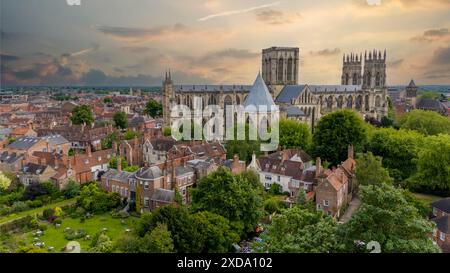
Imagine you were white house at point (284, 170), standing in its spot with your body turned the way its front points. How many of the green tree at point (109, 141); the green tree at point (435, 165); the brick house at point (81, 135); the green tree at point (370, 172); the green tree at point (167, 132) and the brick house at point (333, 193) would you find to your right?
3

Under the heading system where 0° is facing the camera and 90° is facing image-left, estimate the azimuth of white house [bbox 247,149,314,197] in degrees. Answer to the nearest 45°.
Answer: approximately 45°

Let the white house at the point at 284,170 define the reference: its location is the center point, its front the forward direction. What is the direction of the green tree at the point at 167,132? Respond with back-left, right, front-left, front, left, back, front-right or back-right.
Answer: right

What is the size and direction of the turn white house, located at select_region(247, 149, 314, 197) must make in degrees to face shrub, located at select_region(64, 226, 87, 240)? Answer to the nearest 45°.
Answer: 0° — it already faces it

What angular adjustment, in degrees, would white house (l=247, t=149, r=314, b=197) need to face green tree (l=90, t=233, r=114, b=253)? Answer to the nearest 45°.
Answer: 0° — it already faces it

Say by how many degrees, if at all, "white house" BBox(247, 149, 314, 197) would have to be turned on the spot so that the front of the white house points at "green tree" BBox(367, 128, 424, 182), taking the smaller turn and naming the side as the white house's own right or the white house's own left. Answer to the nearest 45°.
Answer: approximately 135° to the white house's own left

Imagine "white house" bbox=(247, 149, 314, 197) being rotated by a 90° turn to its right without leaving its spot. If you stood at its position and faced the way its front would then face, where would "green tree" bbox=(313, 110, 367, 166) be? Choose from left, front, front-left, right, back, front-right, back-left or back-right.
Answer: right

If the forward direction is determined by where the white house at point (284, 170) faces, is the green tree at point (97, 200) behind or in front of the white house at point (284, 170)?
in front

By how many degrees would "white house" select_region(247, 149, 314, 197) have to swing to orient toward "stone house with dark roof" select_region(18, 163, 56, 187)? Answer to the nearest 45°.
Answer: approximately 45° to its right

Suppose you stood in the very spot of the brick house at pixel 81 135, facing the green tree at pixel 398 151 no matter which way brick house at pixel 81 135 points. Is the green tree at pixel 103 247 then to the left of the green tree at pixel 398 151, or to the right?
right

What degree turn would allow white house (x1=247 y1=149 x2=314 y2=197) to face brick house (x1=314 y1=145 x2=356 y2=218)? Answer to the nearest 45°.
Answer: approximately 90° to its left

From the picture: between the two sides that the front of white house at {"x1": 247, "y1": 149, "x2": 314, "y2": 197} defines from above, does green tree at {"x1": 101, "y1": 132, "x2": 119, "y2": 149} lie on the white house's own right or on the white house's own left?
on the white house's own right

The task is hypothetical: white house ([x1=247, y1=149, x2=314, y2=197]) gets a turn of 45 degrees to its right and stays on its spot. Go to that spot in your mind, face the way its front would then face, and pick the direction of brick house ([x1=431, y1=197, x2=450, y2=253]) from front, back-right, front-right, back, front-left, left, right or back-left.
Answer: back-left

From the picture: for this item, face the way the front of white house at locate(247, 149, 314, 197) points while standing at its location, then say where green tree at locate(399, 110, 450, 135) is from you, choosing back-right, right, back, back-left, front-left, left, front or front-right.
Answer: back
